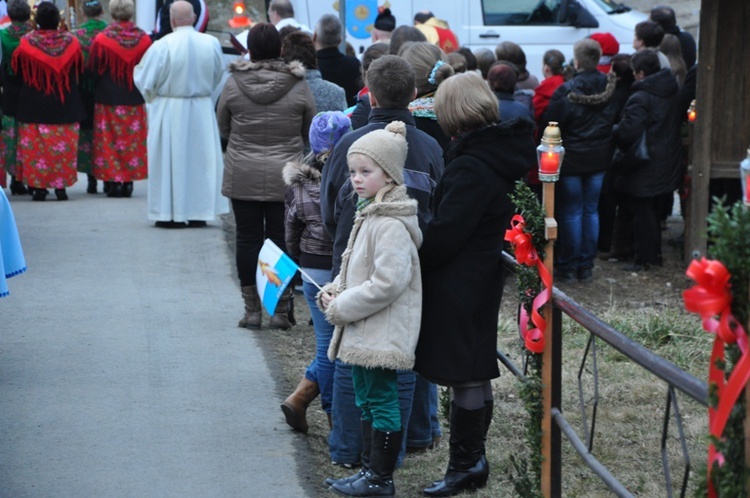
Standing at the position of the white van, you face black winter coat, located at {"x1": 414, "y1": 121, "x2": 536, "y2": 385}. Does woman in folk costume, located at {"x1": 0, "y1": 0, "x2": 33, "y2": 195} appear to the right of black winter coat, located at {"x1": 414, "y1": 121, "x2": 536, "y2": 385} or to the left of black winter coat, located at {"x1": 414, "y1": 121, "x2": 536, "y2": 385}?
right

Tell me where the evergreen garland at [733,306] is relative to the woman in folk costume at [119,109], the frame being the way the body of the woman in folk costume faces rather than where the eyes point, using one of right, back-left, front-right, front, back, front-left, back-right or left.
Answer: back

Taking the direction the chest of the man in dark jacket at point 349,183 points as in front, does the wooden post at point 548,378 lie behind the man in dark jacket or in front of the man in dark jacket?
behind

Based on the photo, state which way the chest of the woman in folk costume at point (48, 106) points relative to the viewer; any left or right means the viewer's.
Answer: facing away from the viewer

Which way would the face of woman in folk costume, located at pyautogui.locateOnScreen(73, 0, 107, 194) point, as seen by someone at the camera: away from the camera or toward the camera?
away from the camera

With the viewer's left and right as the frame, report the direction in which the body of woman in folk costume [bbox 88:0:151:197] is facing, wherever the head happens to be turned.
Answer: facing away from the viewer

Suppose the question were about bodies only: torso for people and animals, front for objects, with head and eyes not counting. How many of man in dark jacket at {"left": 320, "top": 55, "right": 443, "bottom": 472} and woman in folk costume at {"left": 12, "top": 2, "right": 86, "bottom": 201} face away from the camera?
2

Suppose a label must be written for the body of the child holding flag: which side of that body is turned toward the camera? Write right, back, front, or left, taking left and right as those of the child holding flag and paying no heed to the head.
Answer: left

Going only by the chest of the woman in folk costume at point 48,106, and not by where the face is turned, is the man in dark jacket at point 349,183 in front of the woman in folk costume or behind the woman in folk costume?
behind

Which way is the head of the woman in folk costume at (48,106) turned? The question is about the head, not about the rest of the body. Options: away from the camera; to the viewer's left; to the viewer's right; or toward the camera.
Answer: away from the camera

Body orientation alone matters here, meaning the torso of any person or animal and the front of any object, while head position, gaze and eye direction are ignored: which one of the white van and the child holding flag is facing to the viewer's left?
the child holding flag

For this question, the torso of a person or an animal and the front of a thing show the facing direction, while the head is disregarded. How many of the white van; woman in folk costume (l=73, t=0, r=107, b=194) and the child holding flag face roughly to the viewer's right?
1

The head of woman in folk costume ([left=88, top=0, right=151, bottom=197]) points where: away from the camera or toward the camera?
away from the camera

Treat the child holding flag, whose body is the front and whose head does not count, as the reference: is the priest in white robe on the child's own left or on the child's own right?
on the child's own right

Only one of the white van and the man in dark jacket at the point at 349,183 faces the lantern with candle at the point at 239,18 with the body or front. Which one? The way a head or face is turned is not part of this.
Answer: the man in dark jacket

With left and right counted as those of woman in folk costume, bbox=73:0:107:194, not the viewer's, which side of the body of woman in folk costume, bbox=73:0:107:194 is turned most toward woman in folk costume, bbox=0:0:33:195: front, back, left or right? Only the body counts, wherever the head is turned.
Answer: left
